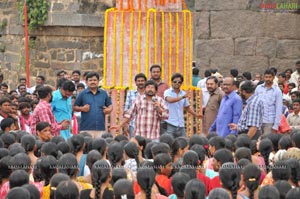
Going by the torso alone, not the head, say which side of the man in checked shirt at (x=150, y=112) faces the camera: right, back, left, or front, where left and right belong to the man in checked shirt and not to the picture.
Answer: front

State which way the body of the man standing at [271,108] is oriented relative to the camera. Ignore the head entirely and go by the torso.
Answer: toward the camera

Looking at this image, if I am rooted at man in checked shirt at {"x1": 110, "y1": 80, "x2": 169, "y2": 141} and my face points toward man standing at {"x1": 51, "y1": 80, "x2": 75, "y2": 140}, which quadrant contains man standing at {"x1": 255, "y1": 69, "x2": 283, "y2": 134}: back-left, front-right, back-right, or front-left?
back-right

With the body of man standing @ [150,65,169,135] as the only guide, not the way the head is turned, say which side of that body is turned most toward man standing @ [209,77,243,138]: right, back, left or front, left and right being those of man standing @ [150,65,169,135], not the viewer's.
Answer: left

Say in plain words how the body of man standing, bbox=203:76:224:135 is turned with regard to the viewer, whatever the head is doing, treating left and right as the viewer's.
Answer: facing the viewer and to the left of the viewer

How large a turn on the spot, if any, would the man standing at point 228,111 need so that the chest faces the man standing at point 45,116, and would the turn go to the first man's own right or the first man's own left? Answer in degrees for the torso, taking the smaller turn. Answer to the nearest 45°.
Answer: approximately 45° to the first man's own right

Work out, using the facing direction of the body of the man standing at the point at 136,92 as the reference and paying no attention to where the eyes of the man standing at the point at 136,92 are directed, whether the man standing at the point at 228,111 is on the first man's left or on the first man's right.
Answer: on the first man's left

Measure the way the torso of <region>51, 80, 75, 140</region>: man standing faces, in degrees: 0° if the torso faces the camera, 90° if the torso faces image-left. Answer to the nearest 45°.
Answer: approximately 315°
